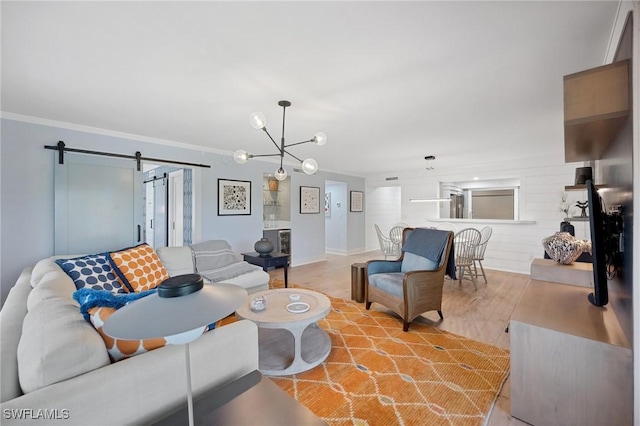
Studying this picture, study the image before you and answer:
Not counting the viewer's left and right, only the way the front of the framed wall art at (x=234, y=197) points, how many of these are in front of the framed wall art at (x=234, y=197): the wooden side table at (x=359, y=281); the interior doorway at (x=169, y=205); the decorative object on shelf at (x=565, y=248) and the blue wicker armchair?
3

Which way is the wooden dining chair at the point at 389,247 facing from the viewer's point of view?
to the viewer's right

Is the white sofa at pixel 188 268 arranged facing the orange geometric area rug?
yes

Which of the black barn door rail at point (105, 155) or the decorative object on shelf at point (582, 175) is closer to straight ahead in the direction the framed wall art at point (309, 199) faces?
the decorative object on shelf

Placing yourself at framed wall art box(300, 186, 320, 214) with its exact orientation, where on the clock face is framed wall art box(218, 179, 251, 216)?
framed wall art box(218, 179, 251, 216) is roughly at 3 o'clock from framed wall art box(300, 186, 320, 214).

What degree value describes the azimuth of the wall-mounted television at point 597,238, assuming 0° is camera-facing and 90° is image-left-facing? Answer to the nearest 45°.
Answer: approximately 90°

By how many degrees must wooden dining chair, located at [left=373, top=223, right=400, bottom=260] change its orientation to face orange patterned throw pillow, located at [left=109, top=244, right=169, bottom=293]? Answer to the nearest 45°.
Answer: approximately 135° to its right

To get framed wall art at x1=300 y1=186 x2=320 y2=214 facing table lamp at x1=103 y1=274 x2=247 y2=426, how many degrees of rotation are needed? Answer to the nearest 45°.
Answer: approximately 45° to its right

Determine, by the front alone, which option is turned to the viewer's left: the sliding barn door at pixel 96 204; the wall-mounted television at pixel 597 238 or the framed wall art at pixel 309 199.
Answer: the wall-mounted television

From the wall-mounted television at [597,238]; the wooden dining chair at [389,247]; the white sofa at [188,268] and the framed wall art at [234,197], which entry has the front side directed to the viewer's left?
the wall-mounted television
